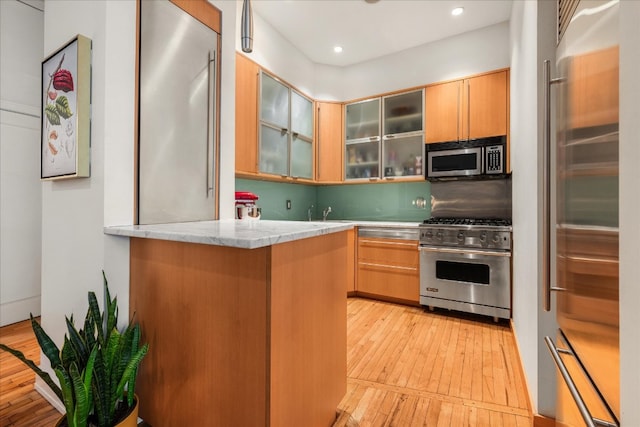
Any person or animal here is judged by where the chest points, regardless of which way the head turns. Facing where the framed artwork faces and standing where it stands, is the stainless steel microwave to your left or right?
on your left

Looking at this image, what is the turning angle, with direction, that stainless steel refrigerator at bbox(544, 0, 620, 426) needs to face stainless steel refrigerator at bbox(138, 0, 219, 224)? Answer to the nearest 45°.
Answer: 0° — it already faces it

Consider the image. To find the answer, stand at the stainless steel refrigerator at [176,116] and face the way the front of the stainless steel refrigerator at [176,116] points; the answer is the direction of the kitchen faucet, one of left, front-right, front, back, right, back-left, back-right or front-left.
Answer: left

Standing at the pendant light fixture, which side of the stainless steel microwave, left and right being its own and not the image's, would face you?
front

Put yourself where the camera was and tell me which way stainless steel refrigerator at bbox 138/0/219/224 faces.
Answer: facing the viewer and to the right of the viewer

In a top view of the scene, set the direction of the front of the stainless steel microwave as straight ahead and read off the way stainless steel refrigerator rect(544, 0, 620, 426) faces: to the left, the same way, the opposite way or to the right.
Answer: to the right

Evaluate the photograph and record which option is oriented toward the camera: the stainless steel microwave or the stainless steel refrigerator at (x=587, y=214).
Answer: the stainless steel microwave

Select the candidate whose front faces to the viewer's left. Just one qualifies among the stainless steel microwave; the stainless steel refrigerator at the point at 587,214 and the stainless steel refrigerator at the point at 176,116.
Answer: the stainless steel refrigerator at the point at 587,214

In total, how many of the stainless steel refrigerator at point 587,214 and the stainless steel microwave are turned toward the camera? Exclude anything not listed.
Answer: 1

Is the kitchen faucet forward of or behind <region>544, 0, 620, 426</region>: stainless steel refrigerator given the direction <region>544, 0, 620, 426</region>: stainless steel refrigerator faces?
forward

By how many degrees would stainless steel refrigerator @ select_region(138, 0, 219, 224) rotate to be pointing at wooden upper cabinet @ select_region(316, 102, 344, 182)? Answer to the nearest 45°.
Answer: approximately 90° to its left

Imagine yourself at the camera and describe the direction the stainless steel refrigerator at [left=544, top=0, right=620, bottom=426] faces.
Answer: facing to the left of the viewer

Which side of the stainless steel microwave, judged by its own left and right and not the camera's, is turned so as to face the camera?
front

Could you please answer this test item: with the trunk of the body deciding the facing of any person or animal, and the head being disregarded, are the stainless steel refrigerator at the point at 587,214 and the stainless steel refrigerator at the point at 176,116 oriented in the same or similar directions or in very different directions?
very different directions
